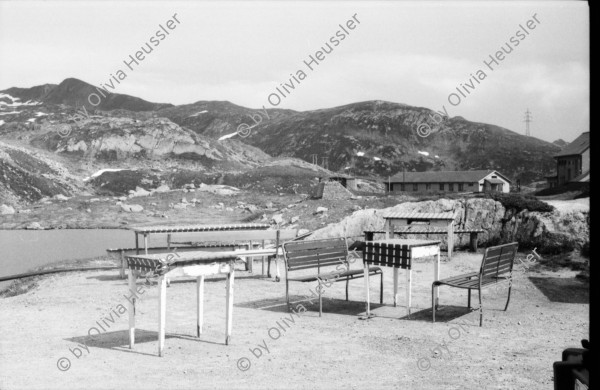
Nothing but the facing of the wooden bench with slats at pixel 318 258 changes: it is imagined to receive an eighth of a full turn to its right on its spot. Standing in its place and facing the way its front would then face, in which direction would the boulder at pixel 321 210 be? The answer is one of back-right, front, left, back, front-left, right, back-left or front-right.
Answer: back

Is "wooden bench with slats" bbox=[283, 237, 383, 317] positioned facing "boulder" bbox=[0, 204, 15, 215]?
no

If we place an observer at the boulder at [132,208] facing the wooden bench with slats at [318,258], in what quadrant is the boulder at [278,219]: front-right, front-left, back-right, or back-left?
front-left

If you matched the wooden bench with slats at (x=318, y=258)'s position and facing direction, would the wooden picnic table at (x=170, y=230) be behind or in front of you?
behind

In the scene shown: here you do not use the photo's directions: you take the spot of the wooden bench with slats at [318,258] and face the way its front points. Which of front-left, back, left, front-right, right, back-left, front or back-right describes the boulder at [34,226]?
back

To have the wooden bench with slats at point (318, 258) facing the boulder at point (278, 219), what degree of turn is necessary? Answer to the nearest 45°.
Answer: approximately 135° to its left

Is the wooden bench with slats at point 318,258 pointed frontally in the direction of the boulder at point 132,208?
no

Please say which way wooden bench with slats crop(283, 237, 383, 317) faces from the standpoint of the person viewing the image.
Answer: facing the viewer and to the right of the viewer

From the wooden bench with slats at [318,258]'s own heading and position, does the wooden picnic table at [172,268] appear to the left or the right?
on its right

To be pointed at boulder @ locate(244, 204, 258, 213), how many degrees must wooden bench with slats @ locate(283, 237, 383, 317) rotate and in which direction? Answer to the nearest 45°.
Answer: approximately 135° to its left

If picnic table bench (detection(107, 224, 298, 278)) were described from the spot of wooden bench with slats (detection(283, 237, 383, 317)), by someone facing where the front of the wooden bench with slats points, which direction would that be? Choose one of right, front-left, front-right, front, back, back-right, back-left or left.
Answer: back
